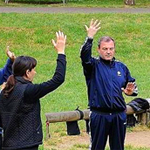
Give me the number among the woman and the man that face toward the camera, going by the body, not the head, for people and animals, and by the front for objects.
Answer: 1

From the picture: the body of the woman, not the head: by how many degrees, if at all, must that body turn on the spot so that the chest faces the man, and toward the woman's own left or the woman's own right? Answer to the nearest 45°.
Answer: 0° — they already face them

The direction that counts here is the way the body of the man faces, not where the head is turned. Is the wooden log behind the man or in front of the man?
behind

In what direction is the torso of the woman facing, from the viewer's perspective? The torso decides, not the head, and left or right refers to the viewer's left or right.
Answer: facing away from the viewer and to the right of the viewer

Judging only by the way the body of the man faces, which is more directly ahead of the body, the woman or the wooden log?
the woman

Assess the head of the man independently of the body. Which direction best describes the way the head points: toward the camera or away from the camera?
toward the camera

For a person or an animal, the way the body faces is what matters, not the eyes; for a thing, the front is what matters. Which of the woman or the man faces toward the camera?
the man

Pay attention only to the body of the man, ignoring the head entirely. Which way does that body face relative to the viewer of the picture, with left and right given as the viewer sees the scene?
facing the viewer
